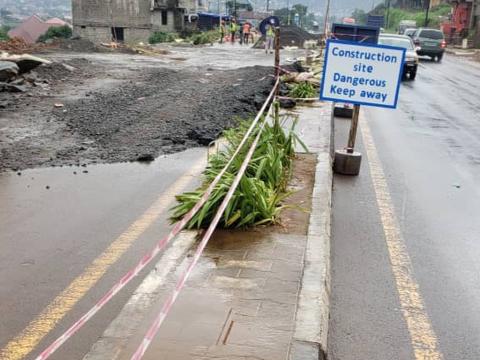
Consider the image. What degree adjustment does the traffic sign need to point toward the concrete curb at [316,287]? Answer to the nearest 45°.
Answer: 0° — it already faces it

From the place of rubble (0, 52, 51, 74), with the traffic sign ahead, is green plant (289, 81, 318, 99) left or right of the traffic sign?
left

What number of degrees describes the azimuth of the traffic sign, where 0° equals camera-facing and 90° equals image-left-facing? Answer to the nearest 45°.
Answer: approximately 0°

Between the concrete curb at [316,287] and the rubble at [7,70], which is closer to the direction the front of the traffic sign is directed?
the concrete curb

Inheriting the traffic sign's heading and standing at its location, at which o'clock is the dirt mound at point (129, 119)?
The dirt mound is roughly at 4 o'clock from the traffic sign.

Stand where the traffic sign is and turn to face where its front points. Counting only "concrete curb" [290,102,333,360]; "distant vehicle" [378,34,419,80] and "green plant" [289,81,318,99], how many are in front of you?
1

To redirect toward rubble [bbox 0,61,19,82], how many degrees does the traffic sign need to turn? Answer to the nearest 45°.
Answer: approximately 135° to its right

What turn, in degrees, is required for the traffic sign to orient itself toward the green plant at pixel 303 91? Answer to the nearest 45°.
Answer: approximately 180°

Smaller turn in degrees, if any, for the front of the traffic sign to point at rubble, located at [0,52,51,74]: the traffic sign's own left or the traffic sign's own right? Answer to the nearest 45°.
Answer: approximately 135° to the traffic sign's own right

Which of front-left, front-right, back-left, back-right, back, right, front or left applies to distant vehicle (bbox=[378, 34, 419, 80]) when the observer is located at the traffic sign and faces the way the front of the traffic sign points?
back

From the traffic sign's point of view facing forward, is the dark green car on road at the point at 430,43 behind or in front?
behind

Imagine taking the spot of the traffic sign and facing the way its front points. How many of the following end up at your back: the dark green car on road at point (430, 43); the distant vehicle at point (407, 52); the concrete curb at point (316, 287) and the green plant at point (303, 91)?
3
